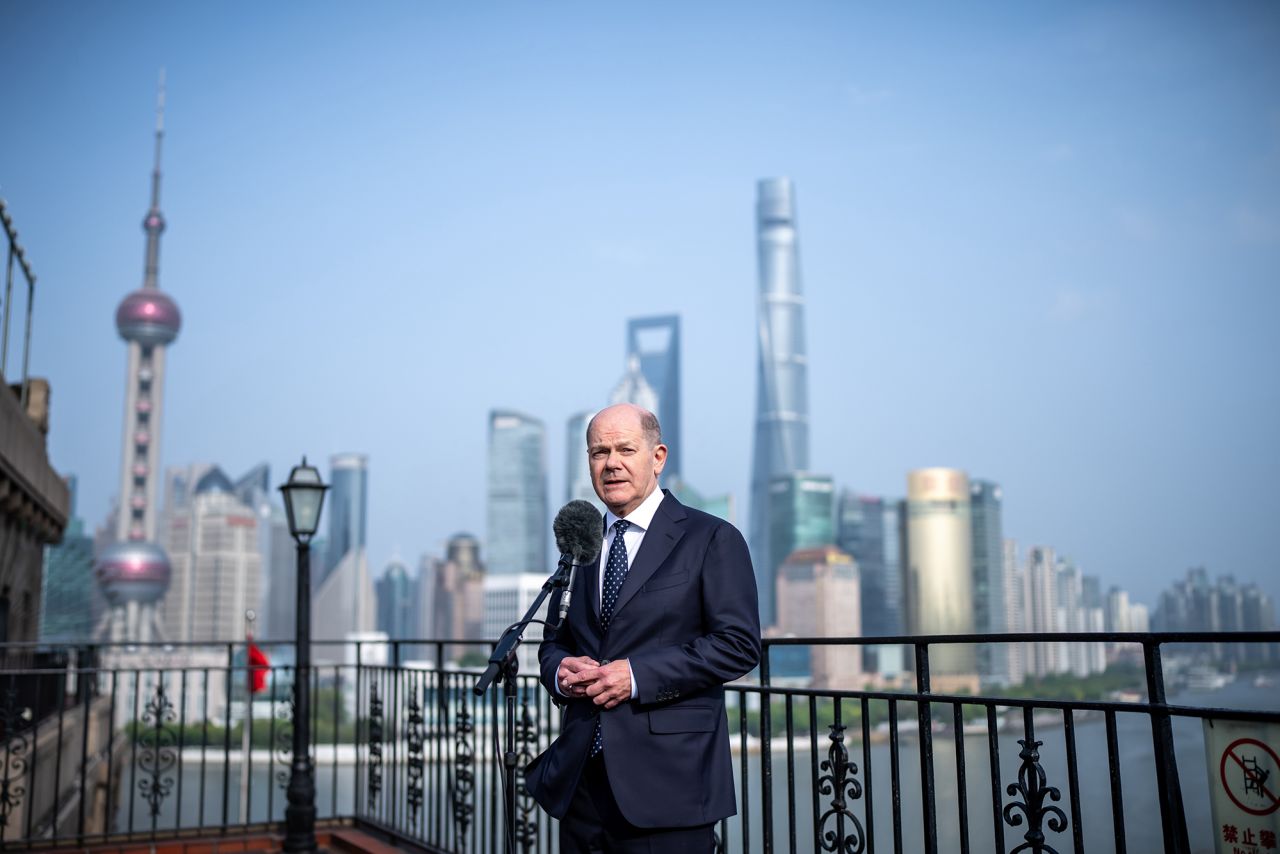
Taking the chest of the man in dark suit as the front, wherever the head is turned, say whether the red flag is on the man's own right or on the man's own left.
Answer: on the man's own right

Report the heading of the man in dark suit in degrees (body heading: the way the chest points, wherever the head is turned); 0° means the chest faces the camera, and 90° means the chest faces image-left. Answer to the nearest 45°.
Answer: approximately 45°

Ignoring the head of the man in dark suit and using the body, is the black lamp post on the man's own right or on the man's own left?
on the man's own right

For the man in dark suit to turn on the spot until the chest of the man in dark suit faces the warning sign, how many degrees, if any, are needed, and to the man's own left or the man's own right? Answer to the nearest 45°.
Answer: approximately 135° to the man's own left
